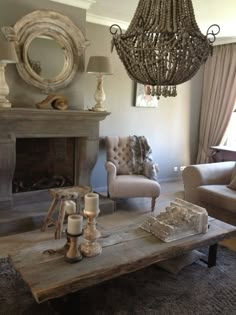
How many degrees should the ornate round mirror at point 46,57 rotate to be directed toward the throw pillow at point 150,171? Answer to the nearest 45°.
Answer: approximately 45° to its left

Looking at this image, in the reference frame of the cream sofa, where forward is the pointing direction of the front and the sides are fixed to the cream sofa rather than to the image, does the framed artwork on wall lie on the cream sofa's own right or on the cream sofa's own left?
on the cream sofa's own right

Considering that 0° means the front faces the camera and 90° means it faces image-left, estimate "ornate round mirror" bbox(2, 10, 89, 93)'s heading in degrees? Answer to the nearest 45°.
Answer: approximately 315°

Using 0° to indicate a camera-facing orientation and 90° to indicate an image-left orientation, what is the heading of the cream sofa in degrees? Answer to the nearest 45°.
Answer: approximately 45°

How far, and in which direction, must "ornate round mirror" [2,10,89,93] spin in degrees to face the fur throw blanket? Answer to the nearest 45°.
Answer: approximately 45° to its left

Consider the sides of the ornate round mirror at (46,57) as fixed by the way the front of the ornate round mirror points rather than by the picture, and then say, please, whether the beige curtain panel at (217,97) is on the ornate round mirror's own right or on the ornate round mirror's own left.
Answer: on the ornate round mirror's own left

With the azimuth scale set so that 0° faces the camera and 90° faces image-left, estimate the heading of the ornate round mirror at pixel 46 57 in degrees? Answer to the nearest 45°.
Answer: approximately 315°

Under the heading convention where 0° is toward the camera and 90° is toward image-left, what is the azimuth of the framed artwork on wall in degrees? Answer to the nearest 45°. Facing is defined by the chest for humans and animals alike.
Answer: approximately 0°

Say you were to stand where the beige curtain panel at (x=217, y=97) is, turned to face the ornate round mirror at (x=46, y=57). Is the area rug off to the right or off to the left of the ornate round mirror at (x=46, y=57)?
left
